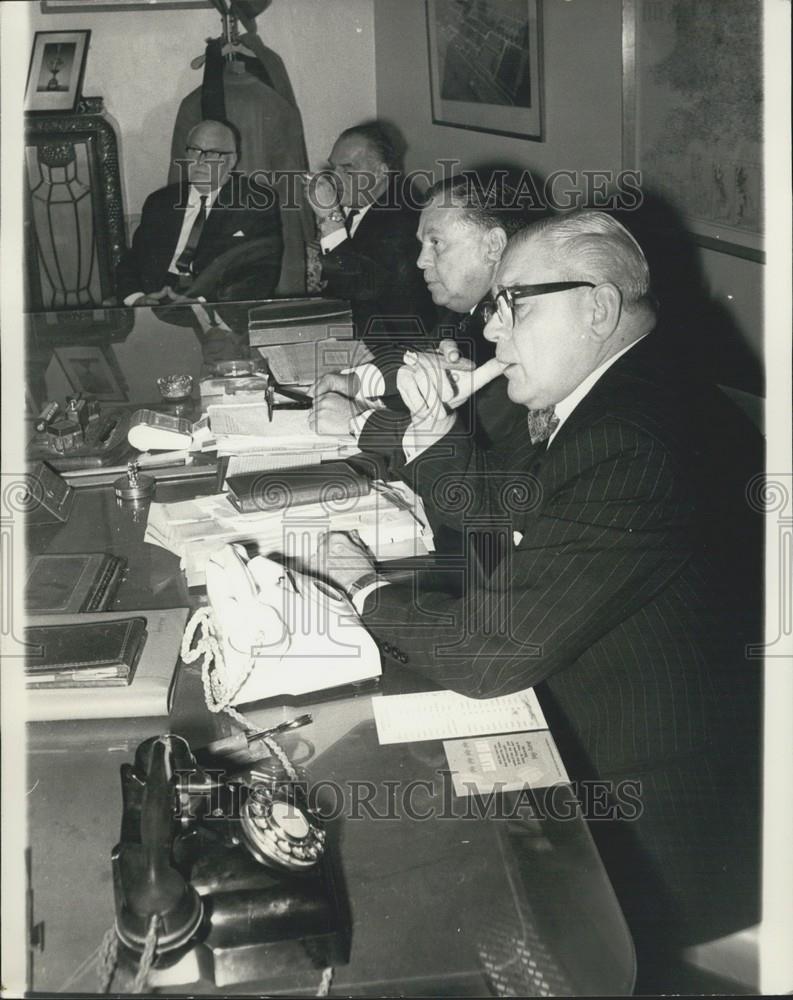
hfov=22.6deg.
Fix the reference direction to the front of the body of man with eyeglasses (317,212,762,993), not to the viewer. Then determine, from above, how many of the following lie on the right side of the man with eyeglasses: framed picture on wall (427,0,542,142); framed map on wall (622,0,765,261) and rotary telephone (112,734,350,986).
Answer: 2

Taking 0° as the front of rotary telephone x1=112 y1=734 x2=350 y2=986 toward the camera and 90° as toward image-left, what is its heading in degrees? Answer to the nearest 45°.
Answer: approximately 270°

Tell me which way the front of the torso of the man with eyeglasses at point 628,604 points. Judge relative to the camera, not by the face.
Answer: to the viewer's left

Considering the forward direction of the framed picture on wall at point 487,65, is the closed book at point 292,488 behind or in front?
in front

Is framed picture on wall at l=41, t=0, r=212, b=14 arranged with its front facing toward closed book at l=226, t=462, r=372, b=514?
yes

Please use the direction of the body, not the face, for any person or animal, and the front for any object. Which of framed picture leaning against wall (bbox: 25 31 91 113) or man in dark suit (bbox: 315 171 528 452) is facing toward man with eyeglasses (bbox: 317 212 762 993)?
the framed picture leaning against wall

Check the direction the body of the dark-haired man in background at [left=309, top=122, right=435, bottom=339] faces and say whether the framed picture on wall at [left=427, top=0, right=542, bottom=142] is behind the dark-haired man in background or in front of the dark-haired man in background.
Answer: behind

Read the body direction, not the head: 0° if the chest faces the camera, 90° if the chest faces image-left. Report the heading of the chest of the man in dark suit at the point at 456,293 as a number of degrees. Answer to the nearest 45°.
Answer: approximately 90°

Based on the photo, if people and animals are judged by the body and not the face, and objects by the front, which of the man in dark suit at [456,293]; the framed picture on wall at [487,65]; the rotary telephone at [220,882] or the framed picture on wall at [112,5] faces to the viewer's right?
the rotary telephone

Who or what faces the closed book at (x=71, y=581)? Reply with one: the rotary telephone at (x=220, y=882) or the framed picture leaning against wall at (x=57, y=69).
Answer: the framed picture leaning against wall

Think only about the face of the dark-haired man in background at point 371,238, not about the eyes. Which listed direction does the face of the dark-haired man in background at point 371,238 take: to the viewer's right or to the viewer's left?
to the viewer's left
